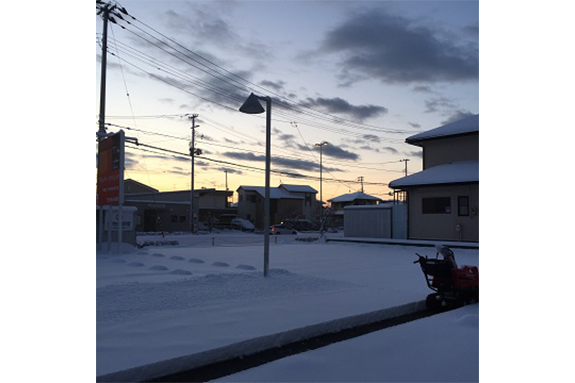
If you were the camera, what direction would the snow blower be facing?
facing away from the viewer and to the right of the viewer

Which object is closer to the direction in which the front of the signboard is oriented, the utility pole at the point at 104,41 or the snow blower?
the snow blower

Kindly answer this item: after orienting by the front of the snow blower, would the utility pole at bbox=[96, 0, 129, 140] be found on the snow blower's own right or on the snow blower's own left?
on the snow blower's own left

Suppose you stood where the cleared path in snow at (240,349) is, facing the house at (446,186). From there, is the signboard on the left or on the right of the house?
left

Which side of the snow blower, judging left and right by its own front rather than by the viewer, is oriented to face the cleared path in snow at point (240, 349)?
back

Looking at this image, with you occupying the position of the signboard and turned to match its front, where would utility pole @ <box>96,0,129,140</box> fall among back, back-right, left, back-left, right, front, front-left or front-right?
back-right
